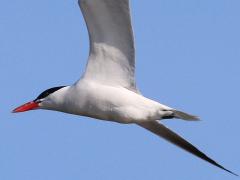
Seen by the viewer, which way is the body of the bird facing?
to the viewer's left
